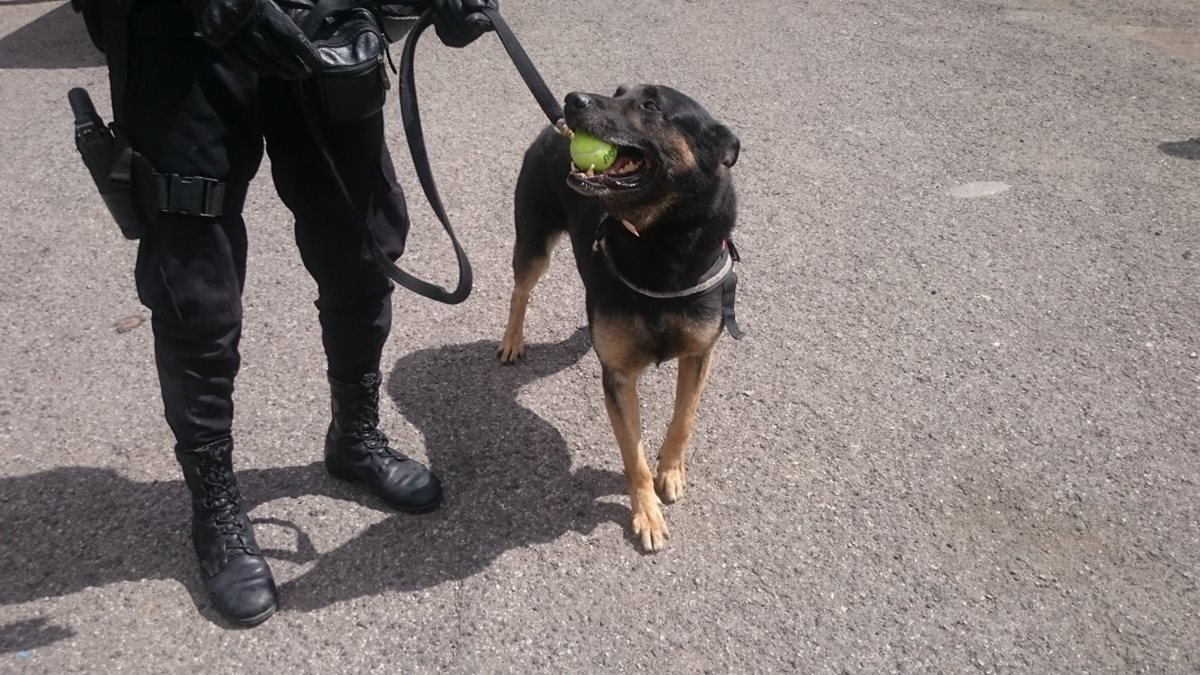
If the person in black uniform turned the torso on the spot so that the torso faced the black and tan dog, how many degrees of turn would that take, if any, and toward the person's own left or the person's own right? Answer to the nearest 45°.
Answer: approximately 45° to the person's own left

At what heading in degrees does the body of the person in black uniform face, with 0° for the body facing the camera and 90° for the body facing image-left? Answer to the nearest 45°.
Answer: approximately 315°

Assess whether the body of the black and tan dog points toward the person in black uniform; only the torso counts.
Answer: no

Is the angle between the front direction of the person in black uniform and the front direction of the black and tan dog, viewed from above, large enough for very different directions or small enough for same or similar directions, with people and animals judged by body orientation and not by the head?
same or similar directions

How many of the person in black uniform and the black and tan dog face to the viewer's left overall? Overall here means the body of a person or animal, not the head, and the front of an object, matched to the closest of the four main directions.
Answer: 0

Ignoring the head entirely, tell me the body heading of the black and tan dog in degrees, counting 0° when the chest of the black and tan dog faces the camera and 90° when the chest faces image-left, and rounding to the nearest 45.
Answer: approximately 315°
